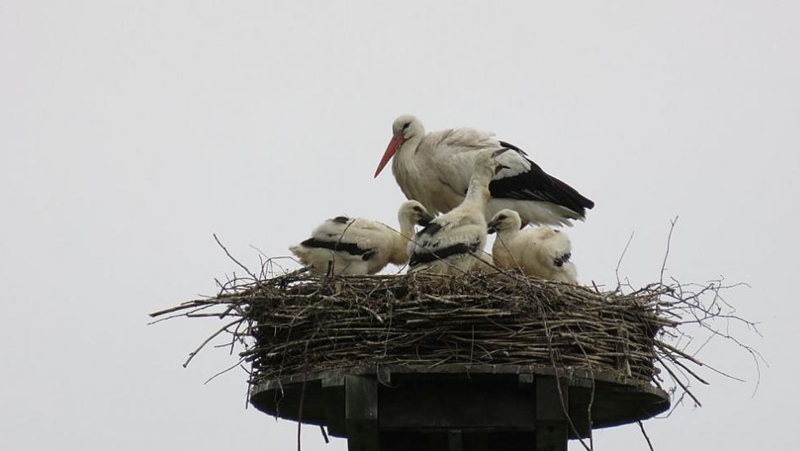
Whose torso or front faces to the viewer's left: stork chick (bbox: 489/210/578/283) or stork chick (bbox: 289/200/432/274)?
stork chick (bbox: 489/210/578/283)

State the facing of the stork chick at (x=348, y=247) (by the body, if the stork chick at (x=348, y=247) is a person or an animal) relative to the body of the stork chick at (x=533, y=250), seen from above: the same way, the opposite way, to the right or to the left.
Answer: the opposite way

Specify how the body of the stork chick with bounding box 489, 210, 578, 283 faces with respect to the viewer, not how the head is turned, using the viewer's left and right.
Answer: facing to the left of the viewer

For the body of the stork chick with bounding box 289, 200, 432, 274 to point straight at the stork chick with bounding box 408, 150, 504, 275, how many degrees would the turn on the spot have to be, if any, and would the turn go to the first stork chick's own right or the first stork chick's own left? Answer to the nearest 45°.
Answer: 0° — it already faces it

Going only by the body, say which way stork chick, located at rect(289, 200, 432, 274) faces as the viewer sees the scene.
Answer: to the viewer's right

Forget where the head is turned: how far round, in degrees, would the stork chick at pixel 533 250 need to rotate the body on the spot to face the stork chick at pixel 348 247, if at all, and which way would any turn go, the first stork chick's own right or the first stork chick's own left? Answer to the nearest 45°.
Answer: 0° — it already faces it

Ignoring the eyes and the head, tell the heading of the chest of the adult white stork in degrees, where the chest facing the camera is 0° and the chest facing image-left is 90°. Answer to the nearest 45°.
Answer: approximately 90°

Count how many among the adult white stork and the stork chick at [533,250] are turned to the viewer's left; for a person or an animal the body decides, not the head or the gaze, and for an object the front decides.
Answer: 2

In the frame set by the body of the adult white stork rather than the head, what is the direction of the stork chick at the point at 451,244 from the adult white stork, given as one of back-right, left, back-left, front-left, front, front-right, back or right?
left
